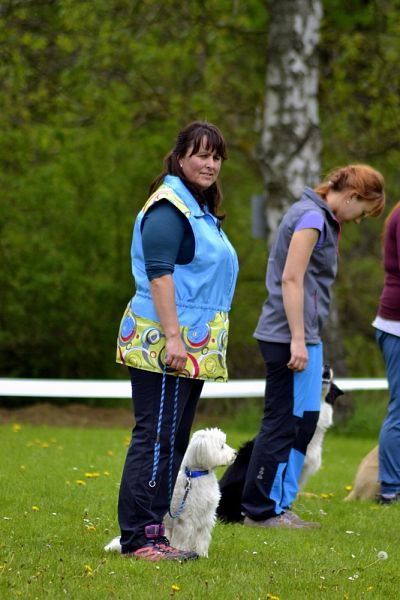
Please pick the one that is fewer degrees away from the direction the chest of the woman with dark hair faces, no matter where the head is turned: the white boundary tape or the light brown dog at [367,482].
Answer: the light brown dog
